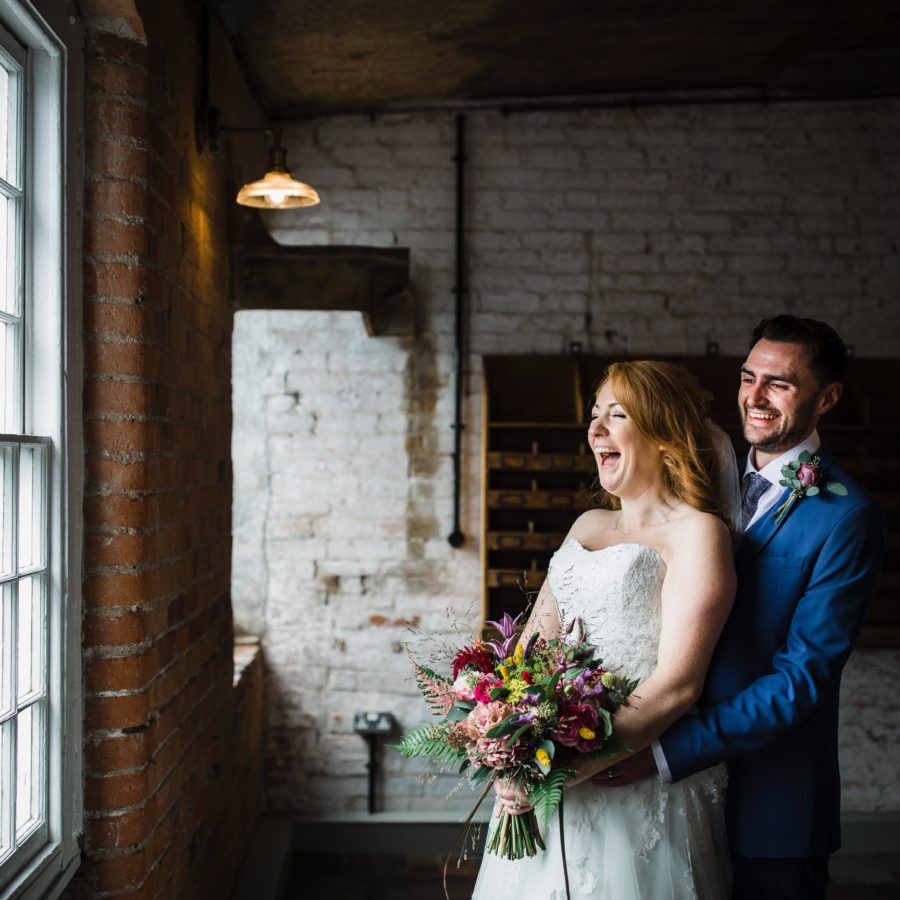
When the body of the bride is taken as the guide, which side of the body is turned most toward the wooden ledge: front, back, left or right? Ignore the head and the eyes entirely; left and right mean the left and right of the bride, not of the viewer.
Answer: right

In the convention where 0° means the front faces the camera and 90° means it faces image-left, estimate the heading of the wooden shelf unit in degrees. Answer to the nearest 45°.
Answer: approximately 0°

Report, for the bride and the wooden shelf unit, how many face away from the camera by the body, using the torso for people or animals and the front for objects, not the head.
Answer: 0

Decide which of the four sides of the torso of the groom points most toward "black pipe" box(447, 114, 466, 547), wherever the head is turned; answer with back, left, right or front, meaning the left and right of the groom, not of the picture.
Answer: right

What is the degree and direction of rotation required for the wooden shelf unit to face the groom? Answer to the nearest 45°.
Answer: approximately 45° to its left

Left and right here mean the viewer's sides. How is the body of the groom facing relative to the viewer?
facing the viewer and to the left of the viewer

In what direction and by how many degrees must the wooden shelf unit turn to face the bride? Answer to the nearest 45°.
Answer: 0° — it already faces them

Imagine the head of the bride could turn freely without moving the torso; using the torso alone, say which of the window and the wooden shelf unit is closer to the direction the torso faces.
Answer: the window

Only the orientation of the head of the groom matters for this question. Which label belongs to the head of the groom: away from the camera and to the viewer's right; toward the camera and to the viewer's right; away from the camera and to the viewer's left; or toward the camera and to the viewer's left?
toward the camera and to the viewer's left

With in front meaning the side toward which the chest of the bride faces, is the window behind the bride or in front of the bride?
in front
